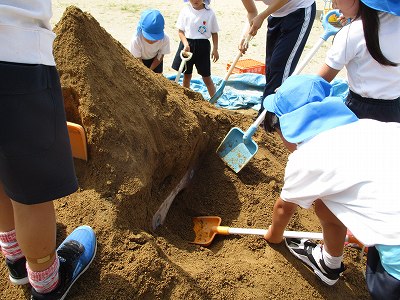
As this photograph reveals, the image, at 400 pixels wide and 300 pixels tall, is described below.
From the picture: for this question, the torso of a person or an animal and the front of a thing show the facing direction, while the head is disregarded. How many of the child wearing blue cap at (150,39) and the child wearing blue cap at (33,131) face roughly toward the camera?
1

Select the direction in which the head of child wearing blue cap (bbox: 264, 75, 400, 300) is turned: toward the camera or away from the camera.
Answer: away from the camera

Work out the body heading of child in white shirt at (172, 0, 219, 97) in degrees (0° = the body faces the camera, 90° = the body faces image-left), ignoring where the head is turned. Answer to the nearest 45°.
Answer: approximately 0°

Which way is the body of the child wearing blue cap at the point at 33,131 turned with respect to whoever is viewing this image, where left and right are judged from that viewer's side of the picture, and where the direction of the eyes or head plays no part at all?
facing away from the viewer and to the right of the viewer

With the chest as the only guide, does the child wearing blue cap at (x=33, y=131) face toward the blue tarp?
yes

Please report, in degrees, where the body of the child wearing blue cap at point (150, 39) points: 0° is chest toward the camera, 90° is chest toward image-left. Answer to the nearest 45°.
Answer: approximately 0°
